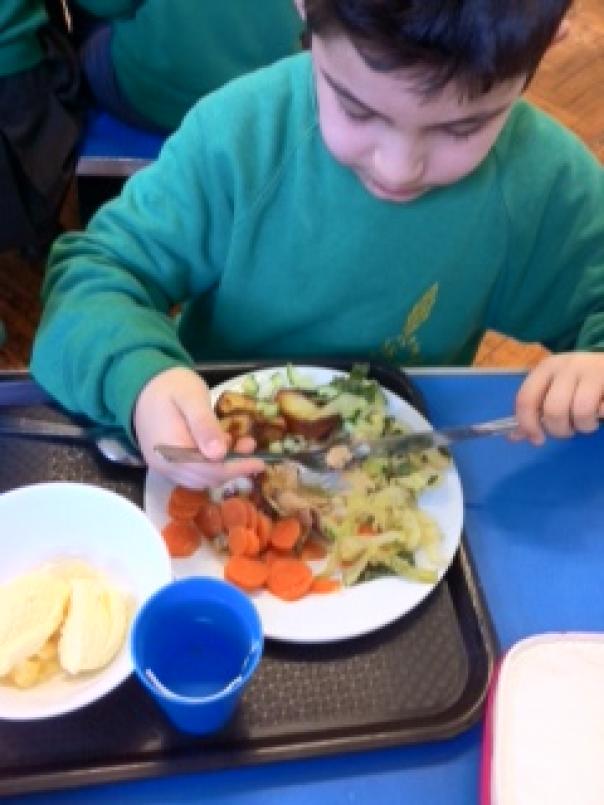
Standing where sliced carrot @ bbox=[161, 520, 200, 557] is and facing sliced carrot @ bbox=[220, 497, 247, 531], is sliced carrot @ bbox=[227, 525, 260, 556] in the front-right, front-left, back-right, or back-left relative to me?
front-right

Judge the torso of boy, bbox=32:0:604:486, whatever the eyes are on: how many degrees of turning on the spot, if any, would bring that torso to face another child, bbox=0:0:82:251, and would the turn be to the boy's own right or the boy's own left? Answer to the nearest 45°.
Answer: approximately 135° to the boy's own right

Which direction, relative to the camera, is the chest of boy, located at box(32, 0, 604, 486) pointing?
toward the camera

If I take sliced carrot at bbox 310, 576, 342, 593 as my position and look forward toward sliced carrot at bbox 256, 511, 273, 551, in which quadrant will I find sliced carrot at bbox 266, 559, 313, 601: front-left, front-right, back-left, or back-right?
front-left

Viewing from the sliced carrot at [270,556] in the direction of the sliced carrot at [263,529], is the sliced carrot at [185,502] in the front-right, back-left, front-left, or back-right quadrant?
front-left

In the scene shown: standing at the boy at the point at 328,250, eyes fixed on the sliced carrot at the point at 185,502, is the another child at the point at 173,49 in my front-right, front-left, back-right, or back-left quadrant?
back-right

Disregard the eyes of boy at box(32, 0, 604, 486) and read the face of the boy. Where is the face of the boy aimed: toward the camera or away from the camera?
toward the camera
